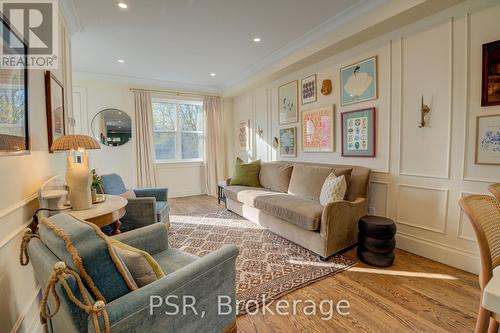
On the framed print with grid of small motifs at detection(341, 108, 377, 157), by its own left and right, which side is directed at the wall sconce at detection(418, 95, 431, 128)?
left

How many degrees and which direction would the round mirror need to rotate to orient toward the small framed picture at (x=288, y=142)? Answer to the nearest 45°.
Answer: approximately 45° to its left

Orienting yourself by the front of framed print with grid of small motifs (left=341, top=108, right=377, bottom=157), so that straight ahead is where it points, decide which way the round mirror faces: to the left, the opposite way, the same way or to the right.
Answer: to the left

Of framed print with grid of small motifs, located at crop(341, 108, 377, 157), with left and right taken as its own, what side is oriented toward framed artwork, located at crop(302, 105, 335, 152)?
right

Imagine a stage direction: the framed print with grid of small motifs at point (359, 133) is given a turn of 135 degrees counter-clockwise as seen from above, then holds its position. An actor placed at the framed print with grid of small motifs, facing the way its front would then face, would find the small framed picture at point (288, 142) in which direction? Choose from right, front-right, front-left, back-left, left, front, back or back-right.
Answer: back-left

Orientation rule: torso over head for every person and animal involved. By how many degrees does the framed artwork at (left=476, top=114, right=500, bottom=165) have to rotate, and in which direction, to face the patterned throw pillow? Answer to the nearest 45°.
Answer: approximately 45° to its right

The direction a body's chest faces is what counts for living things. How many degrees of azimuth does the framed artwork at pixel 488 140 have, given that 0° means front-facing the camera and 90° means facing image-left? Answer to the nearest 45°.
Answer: approximately 45°

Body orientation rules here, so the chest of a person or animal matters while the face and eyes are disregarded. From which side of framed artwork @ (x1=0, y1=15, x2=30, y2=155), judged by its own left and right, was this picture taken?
right

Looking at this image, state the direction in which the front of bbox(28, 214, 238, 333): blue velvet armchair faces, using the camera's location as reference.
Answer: facing away from the viewer and to the right of the viewer

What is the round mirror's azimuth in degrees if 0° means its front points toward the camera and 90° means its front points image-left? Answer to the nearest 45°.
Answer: approximately 0°
